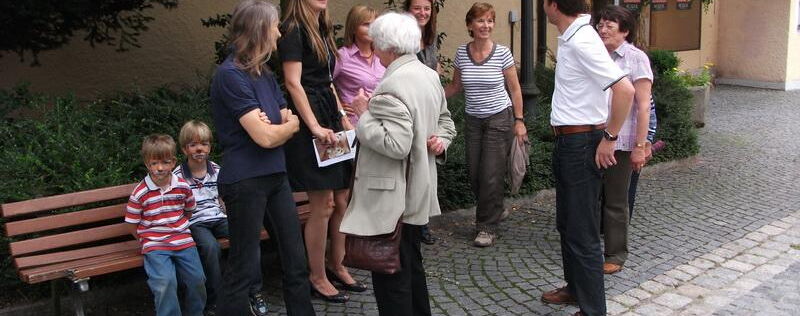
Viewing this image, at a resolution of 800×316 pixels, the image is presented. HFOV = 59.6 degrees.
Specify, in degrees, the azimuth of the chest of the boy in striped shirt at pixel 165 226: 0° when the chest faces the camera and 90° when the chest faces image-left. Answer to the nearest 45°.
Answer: approximately 0°

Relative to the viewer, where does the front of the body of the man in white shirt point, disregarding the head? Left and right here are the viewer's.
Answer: facing to the left of the viewer

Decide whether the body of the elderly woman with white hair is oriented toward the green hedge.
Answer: yes

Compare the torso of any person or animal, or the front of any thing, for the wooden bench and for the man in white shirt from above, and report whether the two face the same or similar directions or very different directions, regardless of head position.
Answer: very different directions

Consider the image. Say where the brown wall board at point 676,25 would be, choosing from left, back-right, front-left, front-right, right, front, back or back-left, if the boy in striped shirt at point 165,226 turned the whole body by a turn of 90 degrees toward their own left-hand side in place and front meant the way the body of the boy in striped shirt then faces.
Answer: front-left

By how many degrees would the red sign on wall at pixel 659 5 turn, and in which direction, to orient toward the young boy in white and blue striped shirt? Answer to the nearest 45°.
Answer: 0° — it already faces them

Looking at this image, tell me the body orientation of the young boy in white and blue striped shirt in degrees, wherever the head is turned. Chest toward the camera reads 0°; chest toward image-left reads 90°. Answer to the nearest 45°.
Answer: approximately 0°

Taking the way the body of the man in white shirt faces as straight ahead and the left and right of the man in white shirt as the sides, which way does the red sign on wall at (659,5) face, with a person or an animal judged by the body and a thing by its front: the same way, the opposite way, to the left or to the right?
to the left

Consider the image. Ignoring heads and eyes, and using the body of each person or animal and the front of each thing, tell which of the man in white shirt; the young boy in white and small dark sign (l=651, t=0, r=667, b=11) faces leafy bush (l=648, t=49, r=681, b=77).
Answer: the red sign on wall

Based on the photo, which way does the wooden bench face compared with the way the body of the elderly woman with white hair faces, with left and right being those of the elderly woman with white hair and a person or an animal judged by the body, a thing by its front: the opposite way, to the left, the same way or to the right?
the opposite way

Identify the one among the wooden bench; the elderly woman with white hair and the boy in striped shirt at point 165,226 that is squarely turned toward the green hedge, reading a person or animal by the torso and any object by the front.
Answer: the elderly woman with white hair

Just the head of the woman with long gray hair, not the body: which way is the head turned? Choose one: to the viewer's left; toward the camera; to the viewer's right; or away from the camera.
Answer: to the viewer's right

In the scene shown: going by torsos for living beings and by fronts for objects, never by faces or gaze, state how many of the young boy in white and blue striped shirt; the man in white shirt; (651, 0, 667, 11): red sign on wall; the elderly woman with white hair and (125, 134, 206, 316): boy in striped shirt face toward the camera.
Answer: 3

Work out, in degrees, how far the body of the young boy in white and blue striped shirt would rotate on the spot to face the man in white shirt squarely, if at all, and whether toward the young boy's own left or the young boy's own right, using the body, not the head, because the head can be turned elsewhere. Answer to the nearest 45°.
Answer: approximately 90° to the young boy's own left

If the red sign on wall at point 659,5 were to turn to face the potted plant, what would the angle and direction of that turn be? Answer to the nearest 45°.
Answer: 0° — it already faces it
